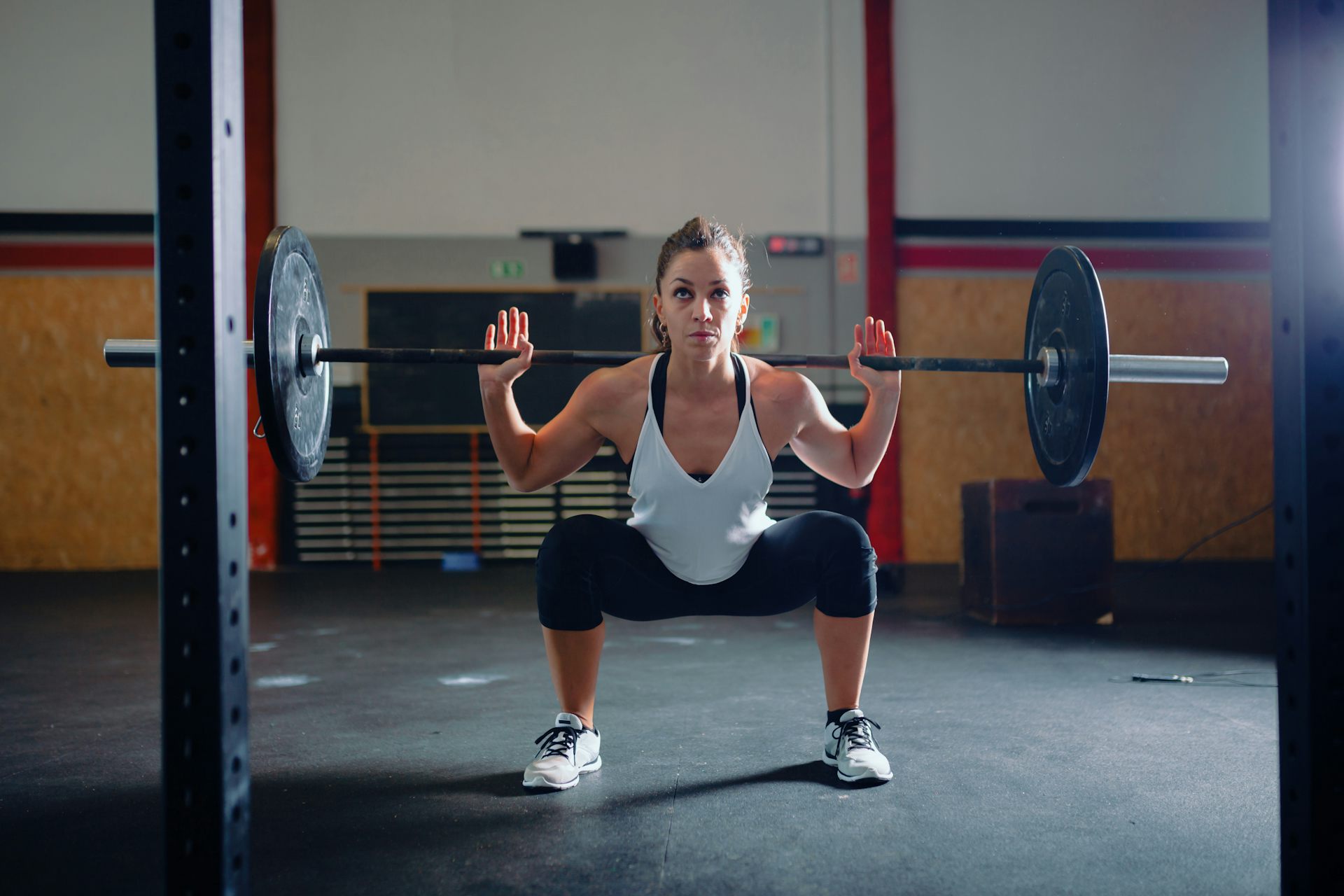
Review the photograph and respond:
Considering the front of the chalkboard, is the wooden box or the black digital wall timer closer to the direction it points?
the wooden box

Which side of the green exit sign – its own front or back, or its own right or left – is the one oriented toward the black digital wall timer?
left

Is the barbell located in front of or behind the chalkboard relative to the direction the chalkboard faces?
in front

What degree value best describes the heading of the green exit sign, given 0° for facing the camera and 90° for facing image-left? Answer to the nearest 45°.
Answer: approximately 0°

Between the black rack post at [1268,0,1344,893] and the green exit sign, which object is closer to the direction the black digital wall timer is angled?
the black rack post

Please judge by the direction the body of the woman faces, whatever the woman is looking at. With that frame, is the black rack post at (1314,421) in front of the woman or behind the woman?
in front

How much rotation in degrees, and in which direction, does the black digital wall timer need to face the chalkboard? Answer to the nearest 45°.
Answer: approximately 90° to its right

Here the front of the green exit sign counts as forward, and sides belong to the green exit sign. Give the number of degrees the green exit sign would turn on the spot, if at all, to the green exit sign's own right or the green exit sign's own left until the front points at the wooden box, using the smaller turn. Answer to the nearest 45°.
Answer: approximately 45° to the green exit sign's own left

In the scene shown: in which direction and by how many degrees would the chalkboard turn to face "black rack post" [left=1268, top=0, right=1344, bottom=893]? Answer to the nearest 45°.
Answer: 0° — it already faces it
